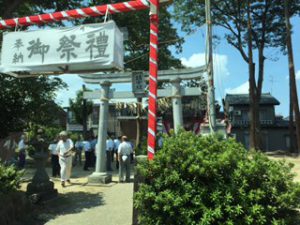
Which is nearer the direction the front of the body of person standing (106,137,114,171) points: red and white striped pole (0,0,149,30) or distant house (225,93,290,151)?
the distant house

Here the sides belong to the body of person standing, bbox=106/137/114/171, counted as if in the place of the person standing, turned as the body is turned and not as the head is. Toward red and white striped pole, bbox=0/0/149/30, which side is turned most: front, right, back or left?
back

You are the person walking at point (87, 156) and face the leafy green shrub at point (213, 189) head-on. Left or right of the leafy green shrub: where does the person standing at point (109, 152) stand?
left

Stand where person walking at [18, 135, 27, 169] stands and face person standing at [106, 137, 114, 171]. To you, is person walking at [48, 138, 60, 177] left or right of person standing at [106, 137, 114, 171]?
right

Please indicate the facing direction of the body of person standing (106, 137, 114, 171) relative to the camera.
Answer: away from the camera

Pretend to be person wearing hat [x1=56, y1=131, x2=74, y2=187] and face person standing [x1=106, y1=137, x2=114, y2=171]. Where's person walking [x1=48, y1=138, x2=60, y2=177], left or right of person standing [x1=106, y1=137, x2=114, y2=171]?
left

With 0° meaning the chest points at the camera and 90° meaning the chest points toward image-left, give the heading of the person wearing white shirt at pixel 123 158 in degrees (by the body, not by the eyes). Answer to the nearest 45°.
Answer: approximately 180°

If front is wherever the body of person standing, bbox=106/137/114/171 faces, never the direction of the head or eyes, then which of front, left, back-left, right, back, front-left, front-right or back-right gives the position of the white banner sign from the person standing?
back

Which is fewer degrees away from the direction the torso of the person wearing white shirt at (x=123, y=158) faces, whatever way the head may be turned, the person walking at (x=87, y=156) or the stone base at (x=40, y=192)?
the person walking

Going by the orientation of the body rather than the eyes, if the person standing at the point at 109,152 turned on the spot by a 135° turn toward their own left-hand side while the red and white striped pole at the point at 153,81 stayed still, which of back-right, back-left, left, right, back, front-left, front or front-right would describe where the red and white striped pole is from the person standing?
front-left
